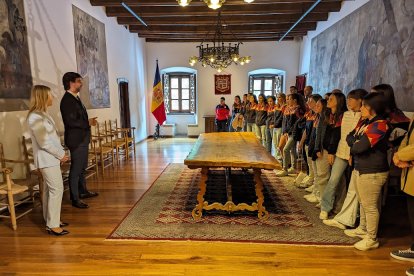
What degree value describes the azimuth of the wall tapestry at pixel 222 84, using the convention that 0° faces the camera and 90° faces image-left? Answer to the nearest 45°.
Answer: approximately 0°

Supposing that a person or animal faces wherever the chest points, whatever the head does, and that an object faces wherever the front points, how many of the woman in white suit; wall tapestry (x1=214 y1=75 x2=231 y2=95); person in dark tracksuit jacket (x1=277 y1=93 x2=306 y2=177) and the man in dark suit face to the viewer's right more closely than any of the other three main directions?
2

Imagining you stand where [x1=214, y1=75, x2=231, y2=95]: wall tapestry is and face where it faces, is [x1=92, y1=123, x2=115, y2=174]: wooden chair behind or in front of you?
in front

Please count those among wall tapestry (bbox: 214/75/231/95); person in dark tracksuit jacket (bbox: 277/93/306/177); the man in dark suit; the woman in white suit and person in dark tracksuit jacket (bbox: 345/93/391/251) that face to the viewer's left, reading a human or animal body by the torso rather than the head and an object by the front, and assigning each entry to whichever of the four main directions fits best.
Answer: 2

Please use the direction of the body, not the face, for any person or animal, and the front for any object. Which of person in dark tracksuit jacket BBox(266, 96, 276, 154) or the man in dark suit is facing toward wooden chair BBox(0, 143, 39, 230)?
the person in dark tracksuit jacket

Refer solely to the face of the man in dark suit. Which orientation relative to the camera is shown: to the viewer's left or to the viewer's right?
to the viewer's right

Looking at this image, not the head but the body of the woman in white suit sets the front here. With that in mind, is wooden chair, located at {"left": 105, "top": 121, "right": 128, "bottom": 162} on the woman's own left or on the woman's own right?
on the woman's own left

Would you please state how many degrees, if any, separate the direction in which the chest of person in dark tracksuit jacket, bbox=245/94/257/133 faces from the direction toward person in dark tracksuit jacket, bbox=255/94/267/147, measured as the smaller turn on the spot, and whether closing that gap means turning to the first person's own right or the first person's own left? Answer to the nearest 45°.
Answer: approximately 45° to the first person's own left

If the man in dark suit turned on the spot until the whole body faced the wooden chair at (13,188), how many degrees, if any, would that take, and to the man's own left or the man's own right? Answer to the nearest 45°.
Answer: approximately 180°

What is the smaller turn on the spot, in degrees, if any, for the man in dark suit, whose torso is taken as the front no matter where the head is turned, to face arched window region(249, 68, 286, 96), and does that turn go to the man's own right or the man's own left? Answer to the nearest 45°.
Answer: approximately 45° to the man's own left

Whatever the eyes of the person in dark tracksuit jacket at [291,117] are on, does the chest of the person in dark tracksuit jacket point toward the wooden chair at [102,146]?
yes

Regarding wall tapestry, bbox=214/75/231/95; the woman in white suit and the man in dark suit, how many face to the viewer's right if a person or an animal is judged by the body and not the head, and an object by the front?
2

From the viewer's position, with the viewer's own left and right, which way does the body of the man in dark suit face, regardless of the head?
facing to the right of the viewer

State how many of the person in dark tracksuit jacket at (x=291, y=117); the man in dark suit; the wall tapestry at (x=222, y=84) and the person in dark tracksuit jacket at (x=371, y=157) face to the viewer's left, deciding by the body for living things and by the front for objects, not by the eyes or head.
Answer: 2
